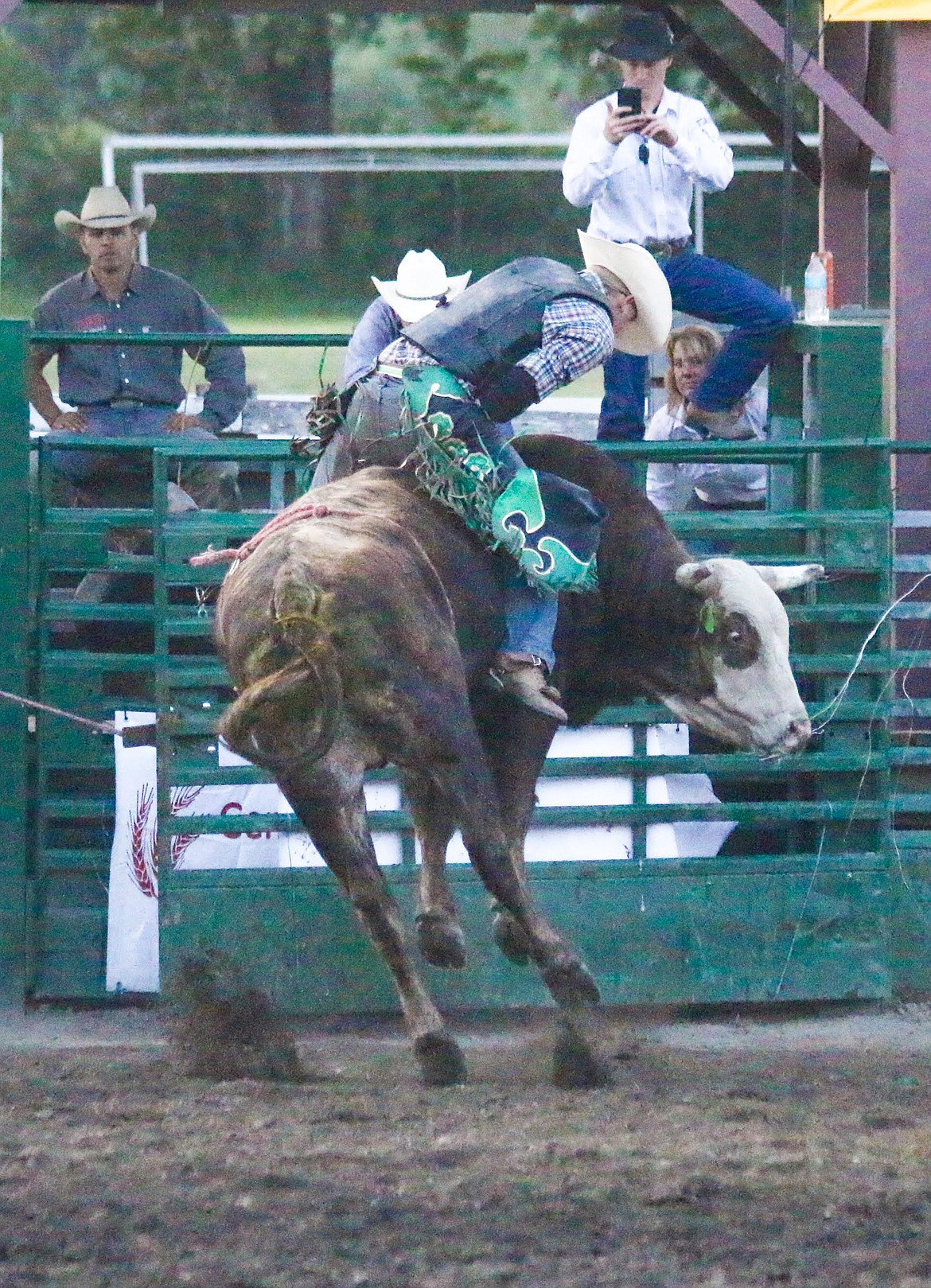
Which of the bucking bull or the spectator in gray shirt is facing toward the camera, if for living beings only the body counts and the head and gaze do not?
the spectator in gray shirt

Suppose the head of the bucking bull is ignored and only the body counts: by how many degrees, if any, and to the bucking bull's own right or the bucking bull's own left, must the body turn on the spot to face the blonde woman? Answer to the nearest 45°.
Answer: approximately 45° to the bucking bull's own left

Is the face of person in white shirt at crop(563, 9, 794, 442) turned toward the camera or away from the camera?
toward the camera

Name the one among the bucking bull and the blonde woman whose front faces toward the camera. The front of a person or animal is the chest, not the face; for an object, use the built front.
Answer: the blonde woman

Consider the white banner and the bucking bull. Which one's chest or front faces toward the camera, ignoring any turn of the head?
the white banner

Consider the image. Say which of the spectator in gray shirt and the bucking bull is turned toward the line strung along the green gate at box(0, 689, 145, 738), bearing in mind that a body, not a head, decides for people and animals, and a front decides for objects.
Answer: the spectator in gray shirt

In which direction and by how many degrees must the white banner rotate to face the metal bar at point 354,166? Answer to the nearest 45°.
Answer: approximately 180°

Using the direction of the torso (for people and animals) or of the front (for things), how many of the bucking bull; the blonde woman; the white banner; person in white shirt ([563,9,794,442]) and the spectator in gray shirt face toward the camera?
4

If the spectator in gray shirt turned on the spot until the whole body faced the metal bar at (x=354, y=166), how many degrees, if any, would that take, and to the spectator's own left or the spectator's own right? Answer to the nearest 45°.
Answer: approximately 180°

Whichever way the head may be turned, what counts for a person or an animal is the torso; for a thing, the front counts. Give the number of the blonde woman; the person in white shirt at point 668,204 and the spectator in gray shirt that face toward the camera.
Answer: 3

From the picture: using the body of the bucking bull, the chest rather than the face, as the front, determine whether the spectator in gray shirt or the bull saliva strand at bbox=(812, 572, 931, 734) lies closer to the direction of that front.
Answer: the bull saliva strand

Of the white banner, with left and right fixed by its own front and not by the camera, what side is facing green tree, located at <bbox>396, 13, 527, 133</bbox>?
back

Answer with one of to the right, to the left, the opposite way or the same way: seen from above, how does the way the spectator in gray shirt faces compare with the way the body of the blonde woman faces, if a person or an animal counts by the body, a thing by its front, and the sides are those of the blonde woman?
the same way

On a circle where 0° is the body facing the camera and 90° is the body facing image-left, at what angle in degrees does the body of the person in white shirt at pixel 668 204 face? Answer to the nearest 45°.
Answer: approximately 0°

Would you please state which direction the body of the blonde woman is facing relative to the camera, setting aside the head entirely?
toward the camera

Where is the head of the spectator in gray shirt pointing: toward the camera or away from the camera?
toward the camera

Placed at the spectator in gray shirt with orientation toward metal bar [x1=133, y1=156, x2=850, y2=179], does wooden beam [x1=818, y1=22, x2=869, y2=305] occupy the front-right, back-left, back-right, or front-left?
front-right

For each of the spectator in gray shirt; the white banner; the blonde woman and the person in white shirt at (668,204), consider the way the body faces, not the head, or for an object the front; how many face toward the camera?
4

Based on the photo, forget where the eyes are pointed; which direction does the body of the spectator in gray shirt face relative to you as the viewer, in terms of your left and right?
facing the viewer
